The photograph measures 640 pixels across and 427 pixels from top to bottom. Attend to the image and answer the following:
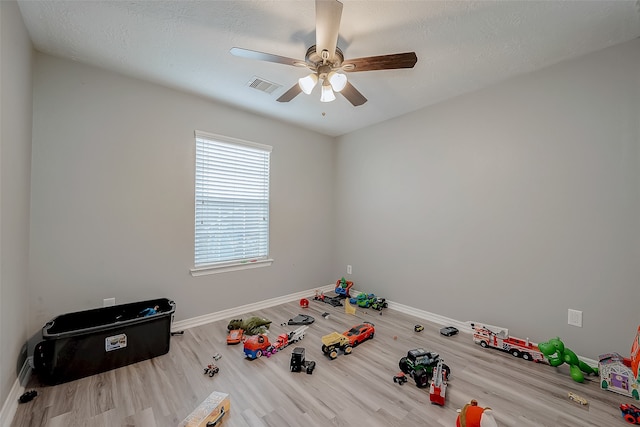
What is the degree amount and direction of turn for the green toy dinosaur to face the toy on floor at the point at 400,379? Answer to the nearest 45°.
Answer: approximately 45° to its left

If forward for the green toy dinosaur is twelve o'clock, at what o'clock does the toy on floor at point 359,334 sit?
The toy on floor is roughly at 11 o'clock from the green toy dinosaur.

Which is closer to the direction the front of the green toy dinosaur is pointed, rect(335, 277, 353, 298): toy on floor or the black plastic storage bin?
the toy on floor

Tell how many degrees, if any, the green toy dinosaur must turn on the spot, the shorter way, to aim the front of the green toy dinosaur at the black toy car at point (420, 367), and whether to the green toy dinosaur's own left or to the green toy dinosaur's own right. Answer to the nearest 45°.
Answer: approximately 45° to the green toy dinosaur's own left

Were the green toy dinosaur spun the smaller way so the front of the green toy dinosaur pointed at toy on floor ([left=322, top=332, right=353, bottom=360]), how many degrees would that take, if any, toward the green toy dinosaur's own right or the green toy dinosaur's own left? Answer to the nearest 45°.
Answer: approximately 45° to the green toy dinosaur's own left
